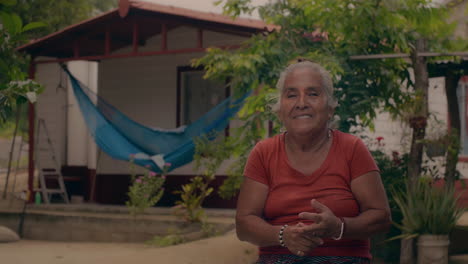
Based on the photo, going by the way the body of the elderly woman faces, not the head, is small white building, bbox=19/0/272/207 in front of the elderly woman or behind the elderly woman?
behind

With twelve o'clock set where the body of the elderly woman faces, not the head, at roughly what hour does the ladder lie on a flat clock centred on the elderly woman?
The ladder is roughly at 5 o'clock from the elderly woman.

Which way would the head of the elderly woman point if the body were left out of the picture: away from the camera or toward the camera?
toward the camera

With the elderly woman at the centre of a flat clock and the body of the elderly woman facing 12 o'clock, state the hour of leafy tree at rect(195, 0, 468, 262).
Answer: The leafy tree is roughly at 6 o'clock from the elderly woman.

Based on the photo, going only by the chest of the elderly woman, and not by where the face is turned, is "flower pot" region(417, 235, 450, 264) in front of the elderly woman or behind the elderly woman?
behind

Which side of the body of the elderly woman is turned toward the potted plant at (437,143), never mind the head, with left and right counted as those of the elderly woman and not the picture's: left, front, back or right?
back

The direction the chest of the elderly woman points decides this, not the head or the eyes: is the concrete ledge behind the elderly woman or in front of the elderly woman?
behind

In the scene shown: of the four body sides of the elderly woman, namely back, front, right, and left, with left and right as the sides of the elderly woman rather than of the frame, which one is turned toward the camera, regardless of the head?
front

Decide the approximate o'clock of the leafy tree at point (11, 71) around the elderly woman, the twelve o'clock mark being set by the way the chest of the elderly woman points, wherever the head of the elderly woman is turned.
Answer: The leafy tree is roughly at 4 o'clock from the elderly woman.
